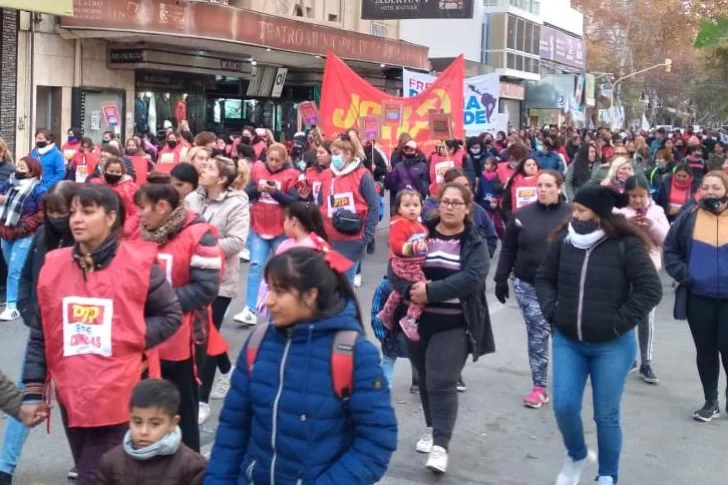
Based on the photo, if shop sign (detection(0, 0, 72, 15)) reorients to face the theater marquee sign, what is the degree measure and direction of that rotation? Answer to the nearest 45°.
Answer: approximately 90° to its left

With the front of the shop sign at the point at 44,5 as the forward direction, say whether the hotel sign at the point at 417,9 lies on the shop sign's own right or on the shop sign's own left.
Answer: on the shop sign's own left

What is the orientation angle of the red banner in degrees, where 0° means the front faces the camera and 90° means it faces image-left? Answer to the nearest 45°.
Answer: approximately 0°

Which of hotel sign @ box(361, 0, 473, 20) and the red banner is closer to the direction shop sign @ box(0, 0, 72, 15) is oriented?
the red banner

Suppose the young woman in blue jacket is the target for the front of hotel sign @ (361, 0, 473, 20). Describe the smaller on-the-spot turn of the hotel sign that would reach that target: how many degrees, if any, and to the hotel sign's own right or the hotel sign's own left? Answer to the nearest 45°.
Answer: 0° — it already faces them

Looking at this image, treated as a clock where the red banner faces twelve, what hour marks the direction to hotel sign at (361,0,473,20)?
The hotel sign is roughly at 6 o'clock from the red banner.

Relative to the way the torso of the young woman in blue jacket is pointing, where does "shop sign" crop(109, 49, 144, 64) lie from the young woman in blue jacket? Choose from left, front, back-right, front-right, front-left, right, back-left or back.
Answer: back-right

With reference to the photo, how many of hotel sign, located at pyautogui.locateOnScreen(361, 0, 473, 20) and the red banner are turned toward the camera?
2

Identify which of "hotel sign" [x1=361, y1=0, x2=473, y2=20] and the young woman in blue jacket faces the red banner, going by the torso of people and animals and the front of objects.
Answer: the hotel sign
